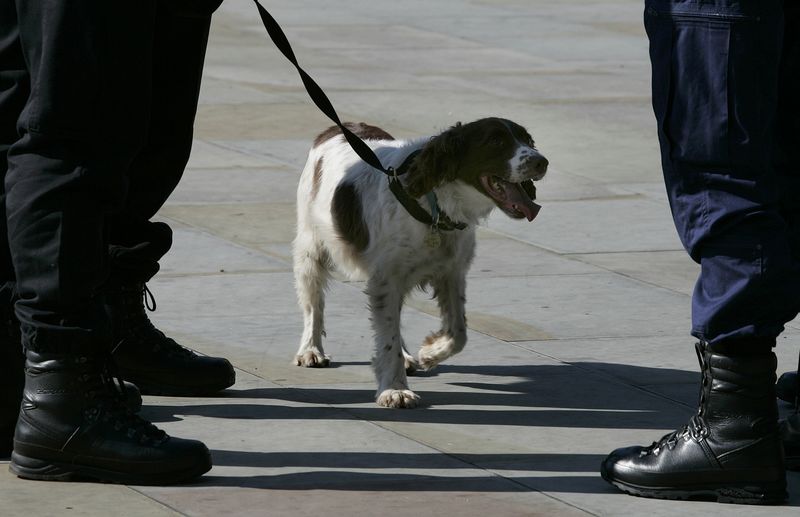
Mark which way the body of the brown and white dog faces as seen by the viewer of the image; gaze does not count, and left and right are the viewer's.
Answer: facing the viewer and to the right of the viewer
